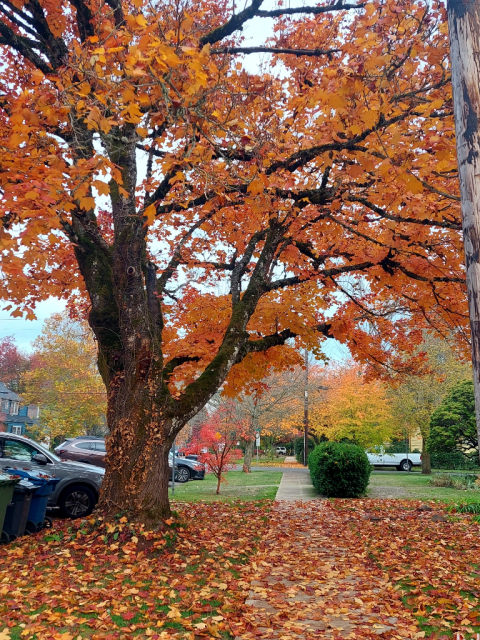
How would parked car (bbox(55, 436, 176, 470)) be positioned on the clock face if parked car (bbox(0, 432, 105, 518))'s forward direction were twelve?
parked car (bbox(55, 436, 176, 470)) is roughly at 9 o'clock from parked car (bbox(0, 432, 105, 518)).

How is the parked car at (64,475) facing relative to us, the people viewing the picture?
facing to the right of the viewer

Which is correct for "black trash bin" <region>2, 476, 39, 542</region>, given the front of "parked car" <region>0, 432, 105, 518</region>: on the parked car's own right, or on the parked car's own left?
on the parked car's own right

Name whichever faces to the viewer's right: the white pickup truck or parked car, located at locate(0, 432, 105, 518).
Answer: the parked car

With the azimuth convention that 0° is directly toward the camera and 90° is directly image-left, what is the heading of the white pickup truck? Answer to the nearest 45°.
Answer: approximately 90°

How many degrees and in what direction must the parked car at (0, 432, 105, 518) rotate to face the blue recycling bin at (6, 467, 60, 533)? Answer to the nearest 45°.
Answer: approximately 90° to its right
